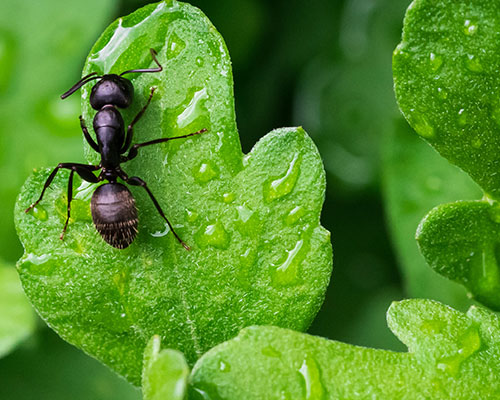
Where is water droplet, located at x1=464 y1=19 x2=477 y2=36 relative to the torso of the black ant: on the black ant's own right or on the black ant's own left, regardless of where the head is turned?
on the black ant's own right

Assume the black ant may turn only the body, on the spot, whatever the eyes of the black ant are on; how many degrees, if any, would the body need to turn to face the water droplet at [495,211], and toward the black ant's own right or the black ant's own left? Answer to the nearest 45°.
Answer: approximately 90° to the black ant's own right

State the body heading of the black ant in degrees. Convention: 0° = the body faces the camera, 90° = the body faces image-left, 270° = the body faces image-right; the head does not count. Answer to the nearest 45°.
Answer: approximately 180°

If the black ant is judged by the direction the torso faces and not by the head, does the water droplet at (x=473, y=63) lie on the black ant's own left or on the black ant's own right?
on the black ant's own right

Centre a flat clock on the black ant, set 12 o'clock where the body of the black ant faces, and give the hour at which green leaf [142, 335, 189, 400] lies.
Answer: The green leaf is roughly at 6 o'clock from the black ant.

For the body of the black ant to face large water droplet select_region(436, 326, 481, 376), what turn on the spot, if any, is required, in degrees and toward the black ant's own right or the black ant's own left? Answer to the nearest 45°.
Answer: approximately 135° to the black ant's own right

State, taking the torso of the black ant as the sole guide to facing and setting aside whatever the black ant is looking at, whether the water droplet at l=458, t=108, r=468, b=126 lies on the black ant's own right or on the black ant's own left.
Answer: on the black ant's own right
